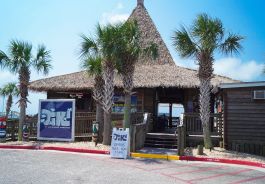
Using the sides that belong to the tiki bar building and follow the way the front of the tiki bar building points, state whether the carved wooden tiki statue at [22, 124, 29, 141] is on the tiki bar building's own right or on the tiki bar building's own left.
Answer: on the tiki bar building's own right

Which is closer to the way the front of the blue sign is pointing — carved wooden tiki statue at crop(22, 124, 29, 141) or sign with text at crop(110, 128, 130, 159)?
the sign with text

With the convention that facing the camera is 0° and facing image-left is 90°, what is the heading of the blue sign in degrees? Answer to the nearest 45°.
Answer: approximately 0°

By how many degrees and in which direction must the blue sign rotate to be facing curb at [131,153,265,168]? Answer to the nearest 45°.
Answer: approximately 45° to its left
